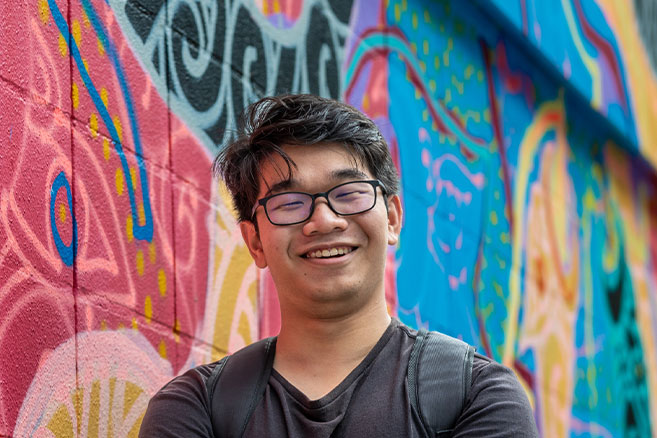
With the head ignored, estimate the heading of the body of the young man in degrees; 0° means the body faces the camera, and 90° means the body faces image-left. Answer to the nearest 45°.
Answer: approximately 0°
